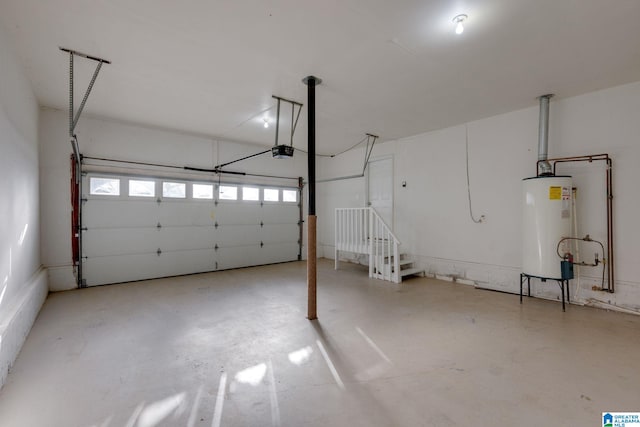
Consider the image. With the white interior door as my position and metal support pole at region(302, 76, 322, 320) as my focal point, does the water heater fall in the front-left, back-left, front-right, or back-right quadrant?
front-left

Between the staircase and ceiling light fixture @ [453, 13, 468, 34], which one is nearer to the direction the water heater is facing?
the ceiling light fixture

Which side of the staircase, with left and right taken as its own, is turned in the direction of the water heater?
front

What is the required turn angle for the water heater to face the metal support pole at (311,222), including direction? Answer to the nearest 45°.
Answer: approximately 90° to its right

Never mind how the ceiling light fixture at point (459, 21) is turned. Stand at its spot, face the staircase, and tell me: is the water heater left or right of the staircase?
right

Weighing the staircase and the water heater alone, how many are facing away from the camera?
0

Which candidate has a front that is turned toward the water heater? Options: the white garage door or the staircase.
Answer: the staircase

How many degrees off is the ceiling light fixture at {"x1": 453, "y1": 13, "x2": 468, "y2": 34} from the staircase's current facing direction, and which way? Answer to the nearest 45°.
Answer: approximately 45° to its right
